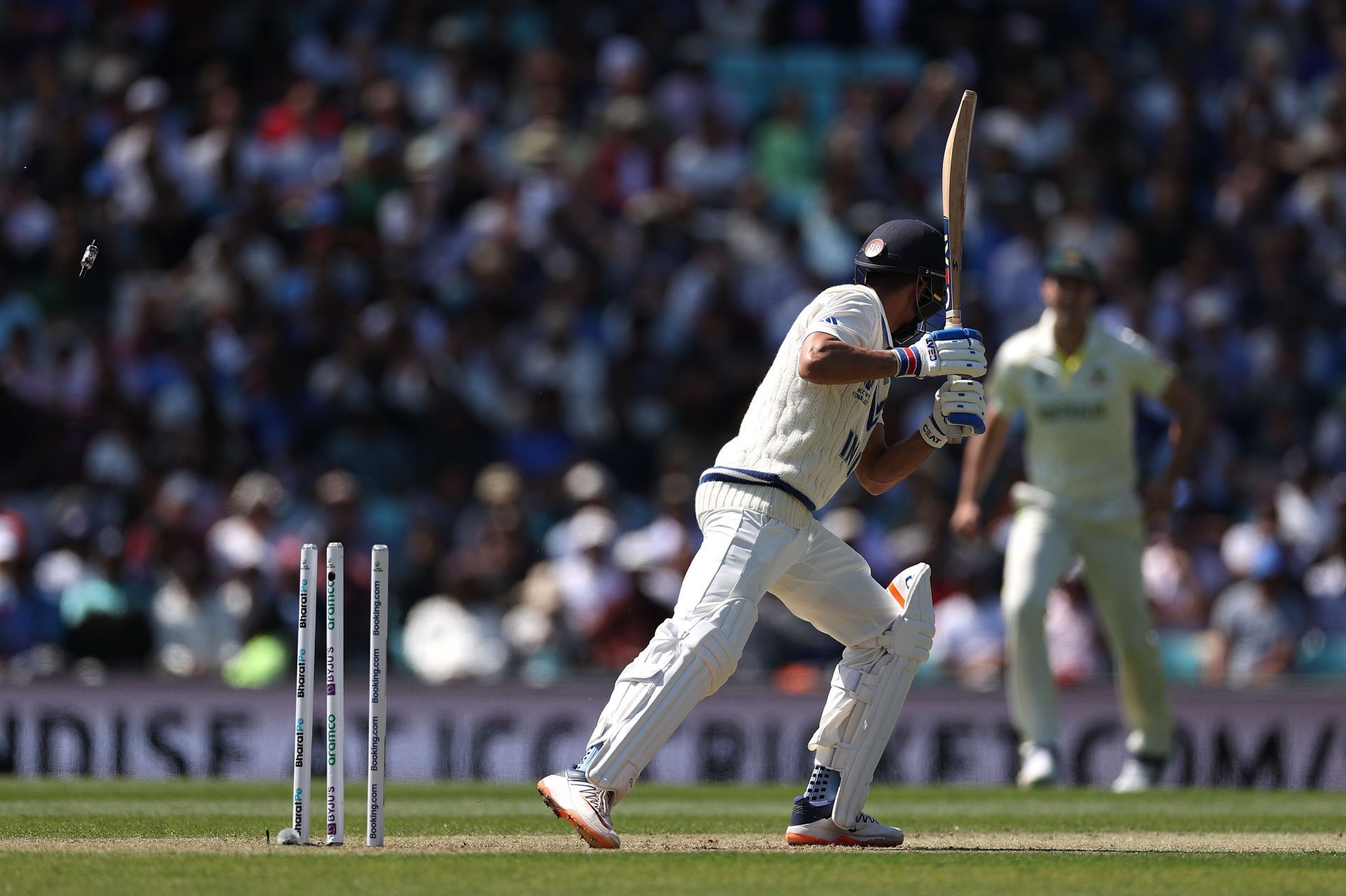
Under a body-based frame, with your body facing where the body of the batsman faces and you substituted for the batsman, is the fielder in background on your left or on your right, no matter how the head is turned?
on your left

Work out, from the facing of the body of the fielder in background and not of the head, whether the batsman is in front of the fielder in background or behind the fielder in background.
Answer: in front

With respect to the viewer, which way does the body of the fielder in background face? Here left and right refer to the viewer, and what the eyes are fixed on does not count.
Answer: facing the viewer

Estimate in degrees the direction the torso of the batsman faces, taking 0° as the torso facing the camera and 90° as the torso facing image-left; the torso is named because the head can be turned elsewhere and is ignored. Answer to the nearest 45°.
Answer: approximately 270°

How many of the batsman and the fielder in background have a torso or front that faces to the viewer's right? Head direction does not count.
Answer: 1

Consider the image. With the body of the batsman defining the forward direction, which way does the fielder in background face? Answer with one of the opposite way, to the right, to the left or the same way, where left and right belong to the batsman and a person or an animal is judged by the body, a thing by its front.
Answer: to the right

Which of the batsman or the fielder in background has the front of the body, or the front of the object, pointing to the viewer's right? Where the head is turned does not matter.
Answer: the batsman
